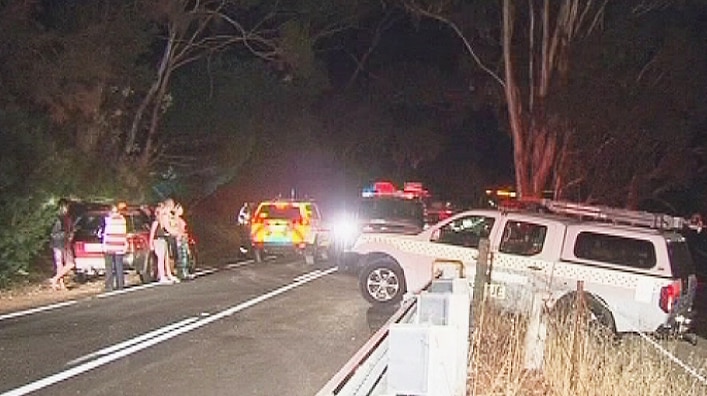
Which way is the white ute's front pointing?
to the viewer's left

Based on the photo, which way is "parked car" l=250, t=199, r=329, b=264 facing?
away from the camera

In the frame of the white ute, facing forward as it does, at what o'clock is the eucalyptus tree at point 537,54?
The eucalyptus tree is roughly at 3 o'clock from the white ute.

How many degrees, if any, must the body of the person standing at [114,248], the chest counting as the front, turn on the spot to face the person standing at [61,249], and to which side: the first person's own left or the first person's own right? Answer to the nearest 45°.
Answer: approximately 45° to the first person's own left

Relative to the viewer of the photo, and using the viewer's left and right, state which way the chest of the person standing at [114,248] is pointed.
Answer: facing away from the viewer

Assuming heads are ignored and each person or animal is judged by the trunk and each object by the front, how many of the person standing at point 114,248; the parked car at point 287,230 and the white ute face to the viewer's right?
0

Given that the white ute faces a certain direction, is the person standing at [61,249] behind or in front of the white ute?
in front

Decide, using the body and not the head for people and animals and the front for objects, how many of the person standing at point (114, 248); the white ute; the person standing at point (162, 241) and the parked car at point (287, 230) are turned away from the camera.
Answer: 2

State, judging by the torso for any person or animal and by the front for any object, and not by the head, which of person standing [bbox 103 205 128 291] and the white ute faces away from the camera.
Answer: the person standing
